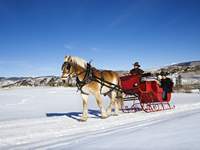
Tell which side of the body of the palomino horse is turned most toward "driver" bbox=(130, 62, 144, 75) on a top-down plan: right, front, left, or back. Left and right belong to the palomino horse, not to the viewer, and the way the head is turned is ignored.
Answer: back

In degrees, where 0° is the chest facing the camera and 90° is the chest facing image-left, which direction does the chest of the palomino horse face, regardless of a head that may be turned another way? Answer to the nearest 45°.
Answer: approximately 45°
